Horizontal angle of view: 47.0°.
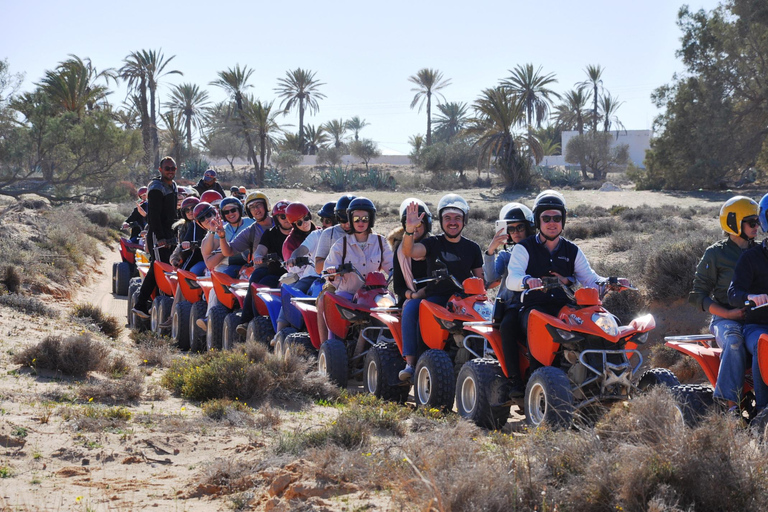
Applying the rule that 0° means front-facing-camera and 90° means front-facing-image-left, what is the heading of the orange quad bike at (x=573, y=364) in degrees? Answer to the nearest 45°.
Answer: approximately 315°

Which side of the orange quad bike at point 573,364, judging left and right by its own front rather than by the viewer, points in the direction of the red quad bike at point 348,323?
back

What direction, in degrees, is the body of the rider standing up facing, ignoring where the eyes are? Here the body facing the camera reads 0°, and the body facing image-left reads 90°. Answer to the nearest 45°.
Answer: approximately 315°

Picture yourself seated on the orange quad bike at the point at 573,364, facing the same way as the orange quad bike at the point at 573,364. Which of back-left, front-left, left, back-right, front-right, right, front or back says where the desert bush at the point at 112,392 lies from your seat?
back-right

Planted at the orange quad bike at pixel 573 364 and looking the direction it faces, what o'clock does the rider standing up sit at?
The rider standing up is roughly at 6 o'clock from the orange quad bike.

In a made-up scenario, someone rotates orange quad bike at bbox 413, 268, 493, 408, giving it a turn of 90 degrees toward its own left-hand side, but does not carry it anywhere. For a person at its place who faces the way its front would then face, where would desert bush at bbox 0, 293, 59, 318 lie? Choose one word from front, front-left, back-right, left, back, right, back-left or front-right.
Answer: left

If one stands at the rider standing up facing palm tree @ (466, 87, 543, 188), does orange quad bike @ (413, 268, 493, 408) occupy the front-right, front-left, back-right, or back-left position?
back-right

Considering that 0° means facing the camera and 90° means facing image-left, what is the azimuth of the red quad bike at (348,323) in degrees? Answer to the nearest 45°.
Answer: approximately 315°
